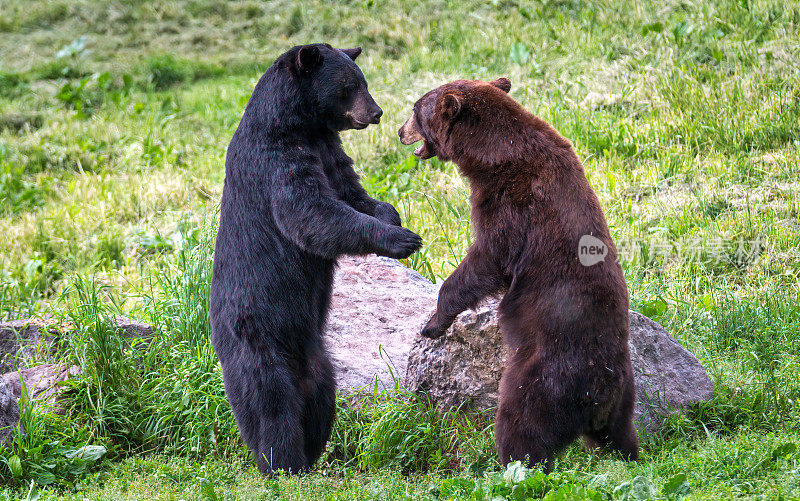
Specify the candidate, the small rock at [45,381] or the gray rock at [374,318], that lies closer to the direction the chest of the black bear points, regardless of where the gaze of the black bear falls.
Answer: the gray rock

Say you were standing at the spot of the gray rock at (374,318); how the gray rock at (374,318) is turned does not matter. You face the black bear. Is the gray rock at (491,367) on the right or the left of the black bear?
left

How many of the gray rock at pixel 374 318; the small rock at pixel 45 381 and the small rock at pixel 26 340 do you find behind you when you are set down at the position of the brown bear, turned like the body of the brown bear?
0

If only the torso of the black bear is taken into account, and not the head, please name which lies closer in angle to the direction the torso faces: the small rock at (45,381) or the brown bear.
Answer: the brown bear

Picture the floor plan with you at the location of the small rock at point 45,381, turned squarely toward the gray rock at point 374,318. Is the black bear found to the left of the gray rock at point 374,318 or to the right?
right

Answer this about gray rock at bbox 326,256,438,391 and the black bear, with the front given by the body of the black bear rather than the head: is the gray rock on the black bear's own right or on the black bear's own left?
on the black bear's own left

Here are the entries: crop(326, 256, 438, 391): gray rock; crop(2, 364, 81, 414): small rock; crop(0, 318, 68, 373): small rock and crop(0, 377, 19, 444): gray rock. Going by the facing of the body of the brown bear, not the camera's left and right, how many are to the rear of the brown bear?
0

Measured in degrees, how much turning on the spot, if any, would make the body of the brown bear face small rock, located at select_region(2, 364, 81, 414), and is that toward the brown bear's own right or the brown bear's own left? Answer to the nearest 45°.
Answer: approximately 45° to the brown bear's own left

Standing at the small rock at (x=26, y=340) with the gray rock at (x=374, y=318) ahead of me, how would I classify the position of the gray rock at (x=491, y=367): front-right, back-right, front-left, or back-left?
front-right

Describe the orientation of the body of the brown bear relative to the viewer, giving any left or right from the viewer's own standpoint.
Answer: facing away from the viewer and to the left of the viewer

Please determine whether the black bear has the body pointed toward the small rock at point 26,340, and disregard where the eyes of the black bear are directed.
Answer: no

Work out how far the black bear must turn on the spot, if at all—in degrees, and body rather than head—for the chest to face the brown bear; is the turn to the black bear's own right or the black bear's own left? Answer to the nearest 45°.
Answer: approximately 45° to the black bear's own right

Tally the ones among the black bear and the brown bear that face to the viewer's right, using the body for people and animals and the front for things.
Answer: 1

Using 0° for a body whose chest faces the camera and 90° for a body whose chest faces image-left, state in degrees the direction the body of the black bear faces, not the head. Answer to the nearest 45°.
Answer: approximately 270°
